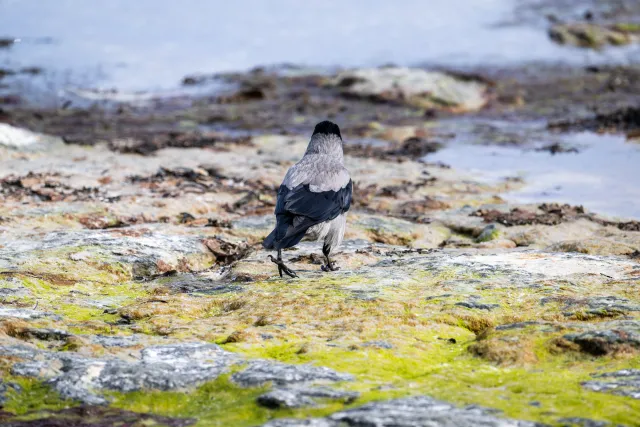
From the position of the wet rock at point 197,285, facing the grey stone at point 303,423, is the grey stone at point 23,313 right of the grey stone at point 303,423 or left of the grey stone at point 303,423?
right

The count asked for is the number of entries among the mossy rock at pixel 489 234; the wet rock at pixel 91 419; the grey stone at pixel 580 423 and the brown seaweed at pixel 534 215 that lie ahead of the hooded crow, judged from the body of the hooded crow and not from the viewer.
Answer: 2

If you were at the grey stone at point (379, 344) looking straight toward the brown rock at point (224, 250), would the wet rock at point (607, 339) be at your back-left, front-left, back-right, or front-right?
back-right

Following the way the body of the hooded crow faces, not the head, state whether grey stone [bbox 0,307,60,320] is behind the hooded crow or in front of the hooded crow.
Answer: behind

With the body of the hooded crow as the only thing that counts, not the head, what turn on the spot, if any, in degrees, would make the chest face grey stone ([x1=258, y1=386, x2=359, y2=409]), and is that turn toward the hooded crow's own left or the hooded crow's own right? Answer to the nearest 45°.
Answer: approximately 135° to the hooded crow's own right

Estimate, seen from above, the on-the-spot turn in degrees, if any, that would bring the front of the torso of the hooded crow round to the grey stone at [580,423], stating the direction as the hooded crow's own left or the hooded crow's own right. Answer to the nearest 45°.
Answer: approximately 135° to the hooded crow's own right

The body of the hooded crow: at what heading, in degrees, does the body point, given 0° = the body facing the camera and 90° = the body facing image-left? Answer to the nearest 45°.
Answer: approximately 225°

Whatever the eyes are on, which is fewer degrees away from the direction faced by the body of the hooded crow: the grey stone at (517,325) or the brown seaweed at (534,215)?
the brown seaweed

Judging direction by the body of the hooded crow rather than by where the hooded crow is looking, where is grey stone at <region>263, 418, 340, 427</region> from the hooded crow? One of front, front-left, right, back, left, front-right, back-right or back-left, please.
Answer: back-right

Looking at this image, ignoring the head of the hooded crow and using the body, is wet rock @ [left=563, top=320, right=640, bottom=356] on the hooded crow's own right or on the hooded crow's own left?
on the hooded crow's own right
